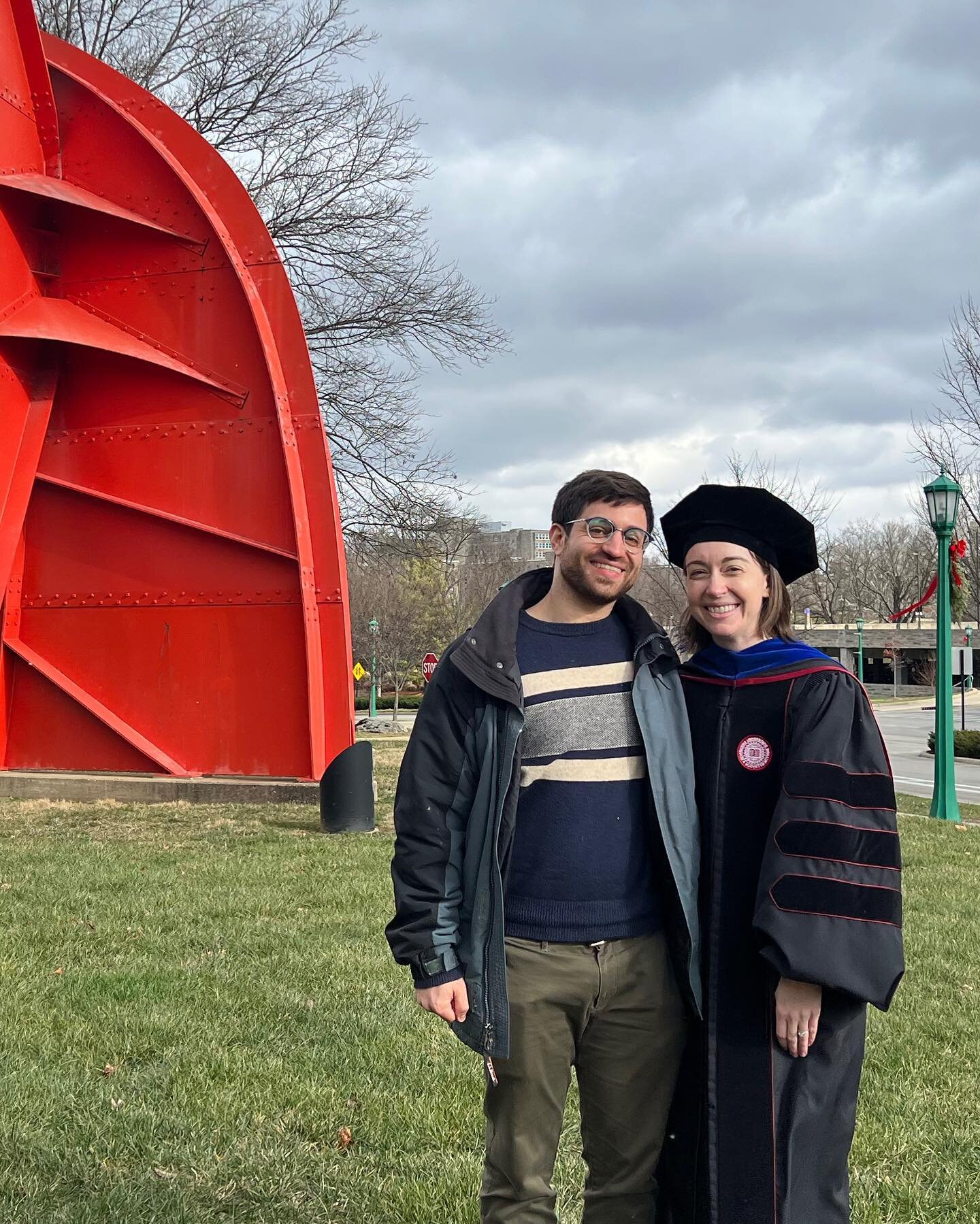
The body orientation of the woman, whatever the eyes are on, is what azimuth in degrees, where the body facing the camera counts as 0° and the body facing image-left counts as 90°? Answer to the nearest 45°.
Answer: approximately 45°

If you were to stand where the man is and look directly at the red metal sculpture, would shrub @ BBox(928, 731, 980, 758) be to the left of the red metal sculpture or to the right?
right

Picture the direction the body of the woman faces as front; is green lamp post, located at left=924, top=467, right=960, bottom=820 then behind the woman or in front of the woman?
behind

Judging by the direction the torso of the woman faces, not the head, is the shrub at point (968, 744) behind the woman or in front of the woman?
behind

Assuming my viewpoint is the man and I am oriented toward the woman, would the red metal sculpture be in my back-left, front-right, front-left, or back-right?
back-left
